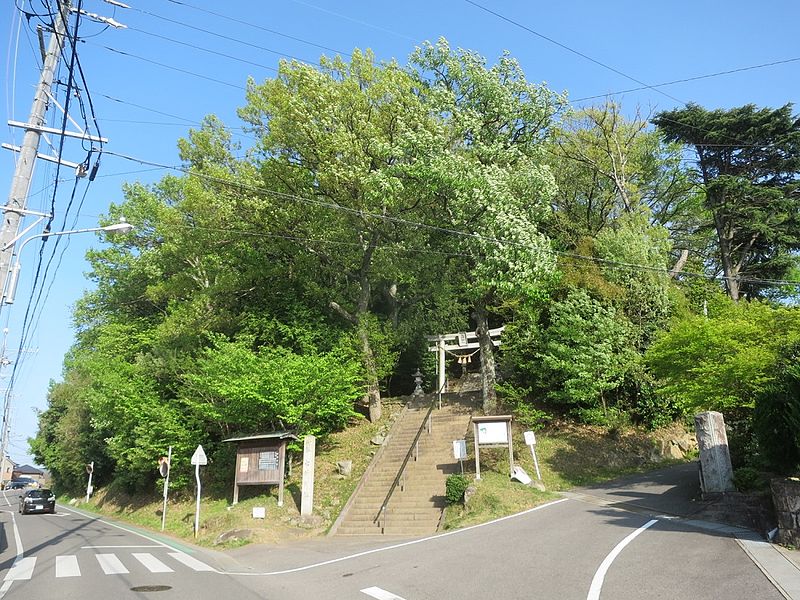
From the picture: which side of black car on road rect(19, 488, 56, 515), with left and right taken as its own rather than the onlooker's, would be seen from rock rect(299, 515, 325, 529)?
front

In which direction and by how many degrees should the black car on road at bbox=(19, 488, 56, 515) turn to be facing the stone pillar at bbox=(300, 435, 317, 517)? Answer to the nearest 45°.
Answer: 0° — it already faces it

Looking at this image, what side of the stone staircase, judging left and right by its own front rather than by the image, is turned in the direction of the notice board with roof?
right

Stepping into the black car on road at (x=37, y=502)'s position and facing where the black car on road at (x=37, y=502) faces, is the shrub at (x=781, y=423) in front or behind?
in front

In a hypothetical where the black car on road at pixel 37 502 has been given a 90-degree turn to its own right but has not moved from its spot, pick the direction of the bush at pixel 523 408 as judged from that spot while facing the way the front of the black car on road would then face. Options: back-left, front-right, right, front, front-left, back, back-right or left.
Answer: back-left

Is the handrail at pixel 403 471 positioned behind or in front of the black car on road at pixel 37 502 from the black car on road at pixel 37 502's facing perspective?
in front

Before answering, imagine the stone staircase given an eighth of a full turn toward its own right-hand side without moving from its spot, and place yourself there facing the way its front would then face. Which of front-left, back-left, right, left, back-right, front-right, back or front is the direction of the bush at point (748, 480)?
left

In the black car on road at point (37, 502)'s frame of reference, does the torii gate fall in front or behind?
in front

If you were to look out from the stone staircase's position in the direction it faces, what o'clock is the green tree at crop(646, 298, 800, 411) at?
The green tree is roughly at 10 o'clock from the stone staircase.

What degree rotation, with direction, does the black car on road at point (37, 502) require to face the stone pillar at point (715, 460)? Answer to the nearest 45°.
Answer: approximately 45° to its left
